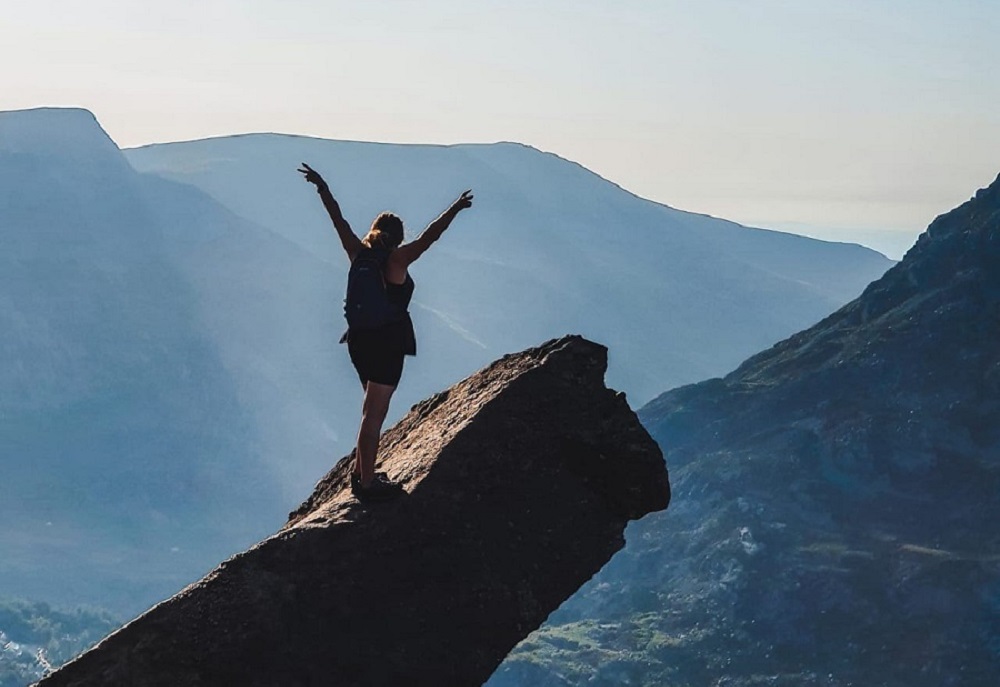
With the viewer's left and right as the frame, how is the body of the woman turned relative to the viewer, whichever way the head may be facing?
facing away from the viewer and to the right of the viewer
